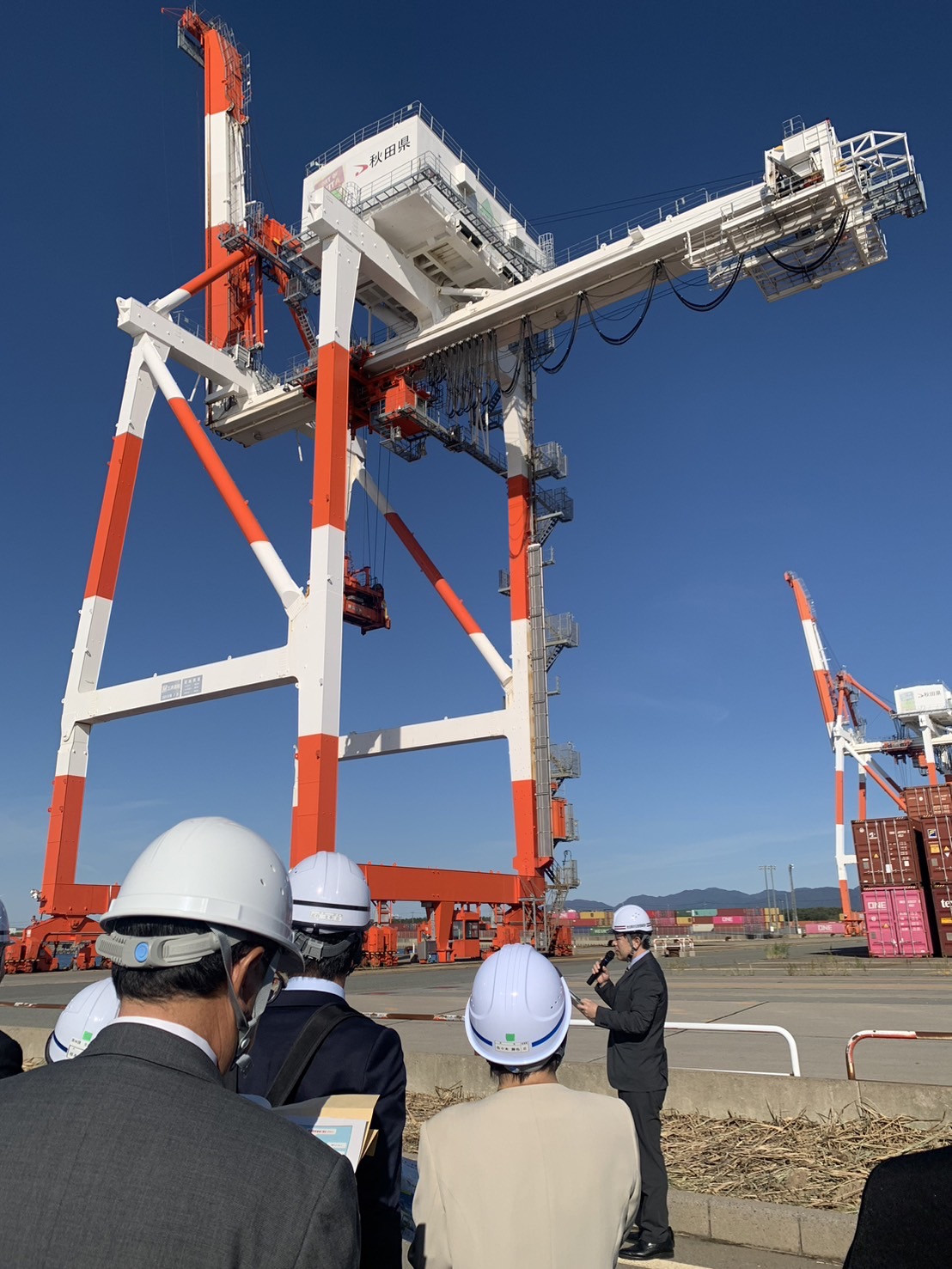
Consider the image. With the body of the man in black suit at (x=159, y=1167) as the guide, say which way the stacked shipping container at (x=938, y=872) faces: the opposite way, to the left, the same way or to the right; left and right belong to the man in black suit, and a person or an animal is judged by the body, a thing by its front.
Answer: the opposite way

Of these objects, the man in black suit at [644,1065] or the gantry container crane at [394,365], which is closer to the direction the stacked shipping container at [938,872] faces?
the man in black suit

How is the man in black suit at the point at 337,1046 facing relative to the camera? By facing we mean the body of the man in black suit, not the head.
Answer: away from the camera

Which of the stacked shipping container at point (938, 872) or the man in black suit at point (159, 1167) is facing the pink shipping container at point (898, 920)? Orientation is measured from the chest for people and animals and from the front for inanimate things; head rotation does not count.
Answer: the man in black suit

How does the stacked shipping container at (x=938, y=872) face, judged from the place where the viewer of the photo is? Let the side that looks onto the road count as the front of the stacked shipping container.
facing the viewer

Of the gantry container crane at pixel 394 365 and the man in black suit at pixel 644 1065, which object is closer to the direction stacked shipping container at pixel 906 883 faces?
the man in black suit

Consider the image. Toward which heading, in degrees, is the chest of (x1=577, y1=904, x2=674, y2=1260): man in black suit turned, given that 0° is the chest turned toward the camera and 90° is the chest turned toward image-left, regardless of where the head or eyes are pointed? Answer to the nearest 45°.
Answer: approximately 90°

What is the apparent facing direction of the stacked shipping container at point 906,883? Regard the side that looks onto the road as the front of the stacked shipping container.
toward the camera

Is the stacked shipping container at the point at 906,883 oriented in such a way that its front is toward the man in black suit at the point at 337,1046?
yes

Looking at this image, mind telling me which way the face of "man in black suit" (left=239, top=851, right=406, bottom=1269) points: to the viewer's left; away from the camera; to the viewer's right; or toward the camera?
away from the camera

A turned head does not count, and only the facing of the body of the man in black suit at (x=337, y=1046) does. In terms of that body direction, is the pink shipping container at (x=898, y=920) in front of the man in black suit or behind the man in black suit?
in front
